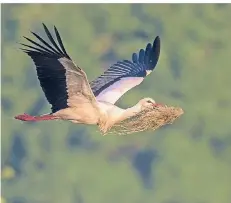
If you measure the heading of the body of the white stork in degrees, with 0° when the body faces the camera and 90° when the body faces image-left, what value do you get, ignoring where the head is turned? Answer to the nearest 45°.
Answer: approximately 270°
